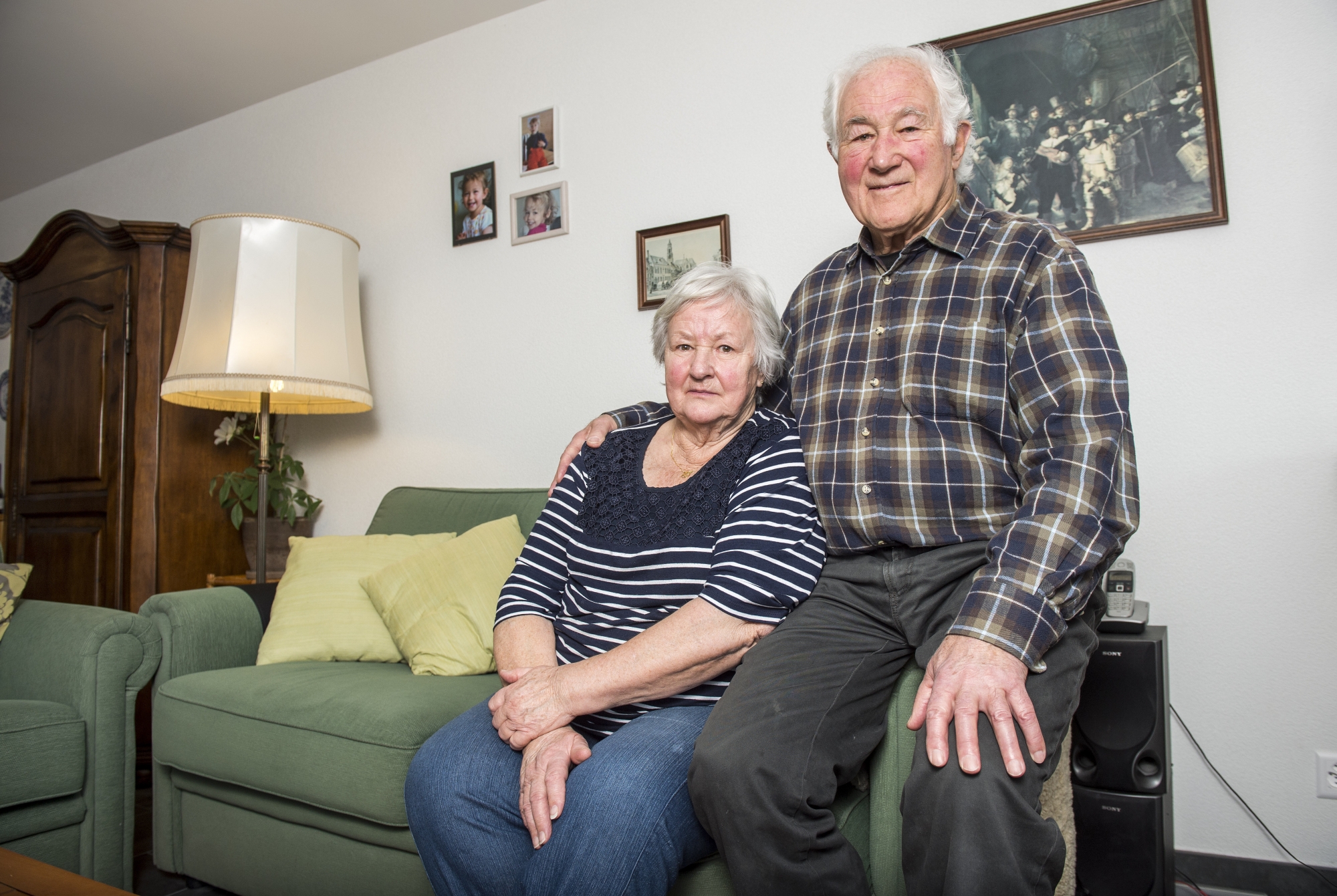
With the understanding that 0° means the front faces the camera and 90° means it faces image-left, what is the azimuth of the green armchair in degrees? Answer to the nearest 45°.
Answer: approximately 315°

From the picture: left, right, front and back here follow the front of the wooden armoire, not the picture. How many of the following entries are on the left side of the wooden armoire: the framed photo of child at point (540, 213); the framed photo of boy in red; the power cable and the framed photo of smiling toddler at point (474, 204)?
4

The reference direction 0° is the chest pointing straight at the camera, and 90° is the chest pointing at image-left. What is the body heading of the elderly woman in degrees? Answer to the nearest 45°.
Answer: approximately 45°

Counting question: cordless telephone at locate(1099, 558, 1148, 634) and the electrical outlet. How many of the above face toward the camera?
2

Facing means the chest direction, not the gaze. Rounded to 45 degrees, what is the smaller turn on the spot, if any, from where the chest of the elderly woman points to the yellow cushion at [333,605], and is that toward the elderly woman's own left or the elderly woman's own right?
approximately 90° to the elderly woman's own right

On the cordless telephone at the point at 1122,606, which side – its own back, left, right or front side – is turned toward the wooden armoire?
right
